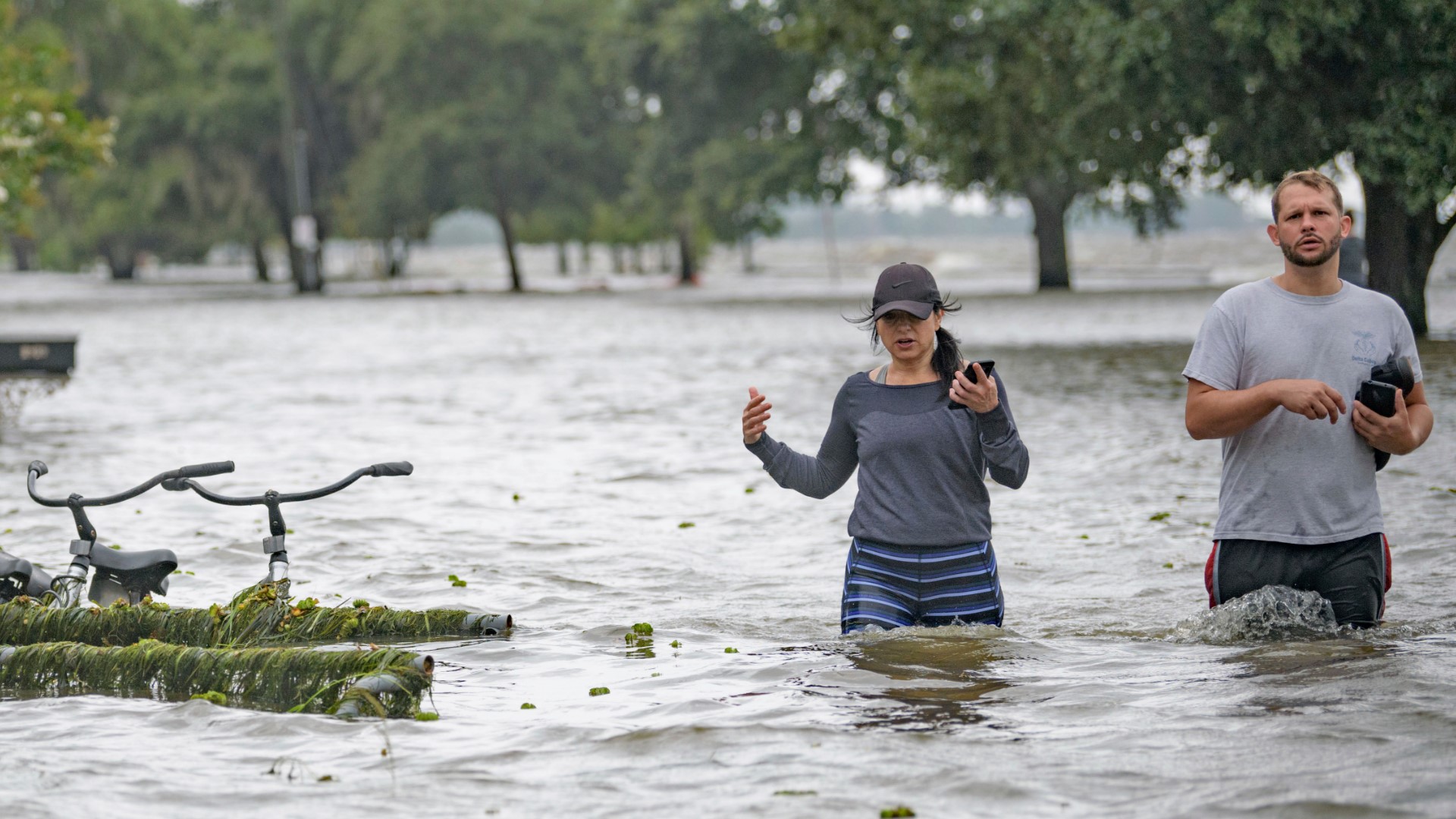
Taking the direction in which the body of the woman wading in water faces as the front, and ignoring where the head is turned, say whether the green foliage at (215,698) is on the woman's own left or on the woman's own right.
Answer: on the woman's own right

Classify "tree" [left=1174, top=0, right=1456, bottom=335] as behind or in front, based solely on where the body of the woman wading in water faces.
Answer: behind

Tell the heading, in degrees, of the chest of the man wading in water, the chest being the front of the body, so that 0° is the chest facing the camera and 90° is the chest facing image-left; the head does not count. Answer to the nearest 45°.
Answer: approximately 0°

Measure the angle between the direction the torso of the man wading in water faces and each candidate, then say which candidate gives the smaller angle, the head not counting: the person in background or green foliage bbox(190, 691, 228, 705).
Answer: the green foliage

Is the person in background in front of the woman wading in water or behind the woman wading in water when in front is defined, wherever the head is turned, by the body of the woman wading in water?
behind

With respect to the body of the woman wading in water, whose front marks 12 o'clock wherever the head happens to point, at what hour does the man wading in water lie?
The man wading in water is roughly at 9 o'clock from the woman wading in water.

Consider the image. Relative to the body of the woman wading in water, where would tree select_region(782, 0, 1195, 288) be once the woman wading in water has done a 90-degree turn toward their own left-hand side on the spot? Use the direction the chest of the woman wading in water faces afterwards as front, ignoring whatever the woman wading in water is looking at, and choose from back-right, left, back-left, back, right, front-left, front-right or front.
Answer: left

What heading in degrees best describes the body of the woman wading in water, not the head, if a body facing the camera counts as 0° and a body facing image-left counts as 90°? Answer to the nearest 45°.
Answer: approximately 0°

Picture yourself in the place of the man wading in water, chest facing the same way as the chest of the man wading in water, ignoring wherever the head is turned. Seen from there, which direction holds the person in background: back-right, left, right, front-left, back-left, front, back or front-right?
back

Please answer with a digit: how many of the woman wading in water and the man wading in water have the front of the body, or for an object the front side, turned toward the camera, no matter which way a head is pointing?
2

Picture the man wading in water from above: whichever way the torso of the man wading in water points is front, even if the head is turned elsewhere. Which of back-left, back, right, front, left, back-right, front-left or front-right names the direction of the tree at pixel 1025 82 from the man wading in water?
back

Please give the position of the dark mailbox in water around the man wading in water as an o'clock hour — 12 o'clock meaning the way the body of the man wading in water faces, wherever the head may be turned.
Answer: The dark mailbox in water is roughly at 4 o'clock from the man wading in water.
